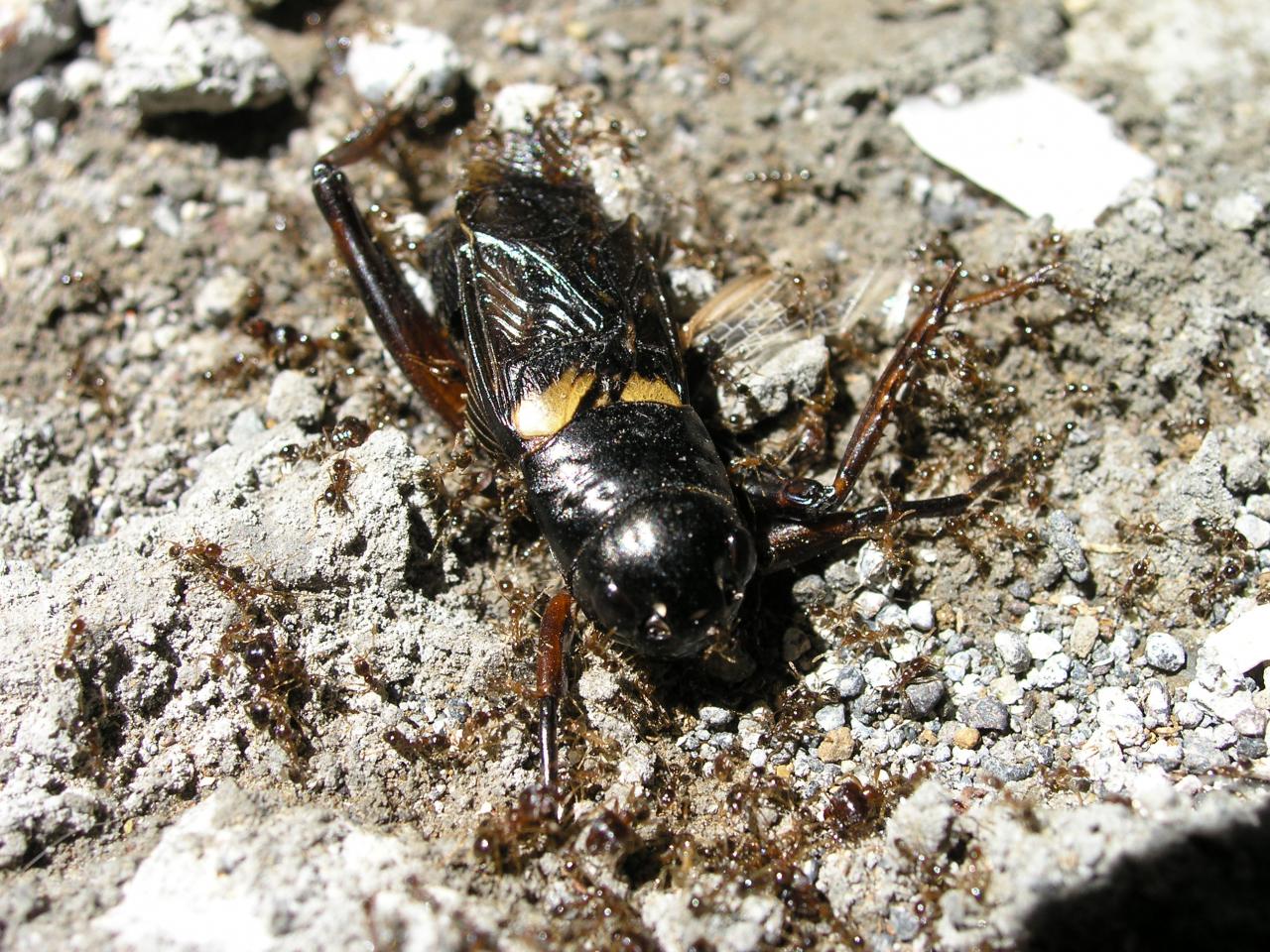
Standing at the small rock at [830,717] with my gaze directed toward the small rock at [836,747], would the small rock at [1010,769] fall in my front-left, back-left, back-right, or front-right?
front-left

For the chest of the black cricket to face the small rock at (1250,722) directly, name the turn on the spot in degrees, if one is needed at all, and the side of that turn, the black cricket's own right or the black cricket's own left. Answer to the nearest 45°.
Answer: approximately 45° to the black cricket's own left

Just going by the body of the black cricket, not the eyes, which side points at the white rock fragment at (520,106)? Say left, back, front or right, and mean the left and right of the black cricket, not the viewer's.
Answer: back

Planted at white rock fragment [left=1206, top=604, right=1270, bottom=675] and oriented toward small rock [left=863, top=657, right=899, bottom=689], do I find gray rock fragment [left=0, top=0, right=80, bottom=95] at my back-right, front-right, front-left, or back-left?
front-right

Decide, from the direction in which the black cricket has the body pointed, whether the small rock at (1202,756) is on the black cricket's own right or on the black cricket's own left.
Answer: on the black cricket's own left

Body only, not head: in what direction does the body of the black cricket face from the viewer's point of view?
toward the camera

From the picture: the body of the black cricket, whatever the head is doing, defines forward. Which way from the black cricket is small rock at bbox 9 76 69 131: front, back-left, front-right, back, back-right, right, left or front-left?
back-right

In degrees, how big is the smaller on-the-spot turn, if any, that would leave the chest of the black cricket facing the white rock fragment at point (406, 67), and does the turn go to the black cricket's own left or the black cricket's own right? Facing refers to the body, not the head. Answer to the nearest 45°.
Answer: approximately 180°

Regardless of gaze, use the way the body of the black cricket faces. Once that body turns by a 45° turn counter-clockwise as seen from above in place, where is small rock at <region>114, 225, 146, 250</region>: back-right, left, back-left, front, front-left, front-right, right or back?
back

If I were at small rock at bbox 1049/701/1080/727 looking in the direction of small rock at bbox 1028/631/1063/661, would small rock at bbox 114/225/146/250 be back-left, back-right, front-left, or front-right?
front-left
